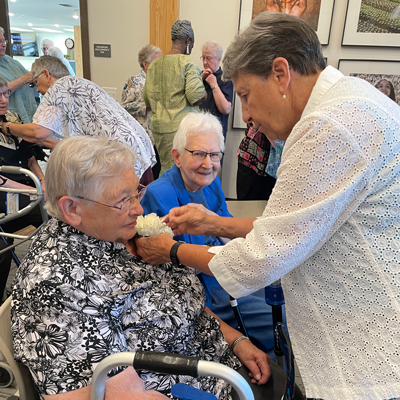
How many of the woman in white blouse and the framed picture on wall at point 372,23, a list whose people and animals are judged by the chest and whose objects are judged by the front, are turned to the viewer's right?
0

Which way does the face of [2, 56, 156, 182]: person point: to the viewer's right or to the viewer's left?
to the viewer's left

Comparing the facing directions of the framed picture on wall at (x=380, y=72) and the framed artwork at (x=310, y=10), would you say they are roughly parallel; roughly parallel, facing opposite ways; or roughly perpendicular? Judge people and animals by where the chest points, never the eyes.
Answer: roughly parallel

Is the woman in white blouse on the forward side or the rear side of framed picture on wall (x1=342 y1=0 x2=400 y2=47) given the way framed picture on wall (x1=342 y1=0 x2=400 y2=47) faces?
on the forward side

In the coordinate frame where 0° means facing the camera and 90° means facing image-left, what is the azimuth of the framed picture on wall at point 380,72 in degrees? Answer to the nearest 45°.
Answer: approximately 0°

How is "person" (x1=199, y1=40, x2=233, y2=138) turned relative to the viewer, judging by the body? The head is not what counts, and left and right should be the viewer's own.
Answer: facing the viewer and to the left of the viewer

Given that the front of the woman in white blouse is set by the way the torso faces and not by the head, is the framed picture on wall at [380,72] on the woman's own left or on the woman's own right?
on the woman's own right

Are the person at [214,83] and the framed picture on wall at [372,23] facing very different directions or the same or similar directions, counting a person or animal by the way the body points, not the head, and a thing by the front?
same or similar directions

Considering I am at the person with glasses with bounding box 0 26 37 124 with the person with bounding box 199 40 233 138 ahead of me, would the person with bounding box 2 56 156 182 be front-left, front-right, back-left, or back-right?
front-right

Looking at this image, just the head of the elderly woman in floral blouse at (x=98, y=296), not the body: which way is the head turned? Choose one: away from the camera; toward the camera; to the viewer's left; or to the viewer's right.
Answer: to the viewer's right

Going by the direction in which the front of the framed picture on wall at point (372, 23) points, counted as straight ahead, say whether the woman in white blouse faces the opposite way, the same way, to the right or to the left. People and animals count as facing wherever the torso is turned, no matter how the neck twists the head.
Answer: to the right

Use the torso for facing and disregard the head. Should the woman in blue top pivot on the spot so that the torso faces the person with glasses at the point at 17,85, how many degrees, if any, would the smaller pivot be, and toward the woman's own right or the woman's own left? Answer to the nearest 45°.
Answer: approximately 180°

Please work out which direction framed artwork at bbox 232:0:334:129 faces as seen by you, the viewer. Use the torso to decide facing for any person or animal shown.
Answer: facing the viewer

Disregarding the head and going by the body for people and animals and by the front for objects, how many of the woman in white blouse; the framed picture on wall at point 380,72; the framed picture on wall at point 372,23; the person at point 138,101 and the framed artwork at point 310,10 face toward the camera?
3

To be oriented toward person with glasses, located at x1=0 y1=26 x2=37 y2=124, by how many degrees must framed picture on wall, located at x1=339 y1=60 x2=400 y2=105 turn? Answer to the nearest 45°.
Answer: approximately 45° to its right

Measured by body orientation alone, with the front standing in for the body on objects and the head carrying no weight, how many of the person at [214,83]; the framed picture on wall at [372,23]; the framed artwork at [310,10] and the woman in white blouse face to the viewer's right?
0

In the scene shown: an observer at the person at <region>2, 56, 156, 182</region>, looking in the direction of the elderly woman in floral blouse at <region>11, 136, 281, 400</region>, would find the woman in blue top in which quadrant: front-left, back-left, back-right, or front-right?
front-left
